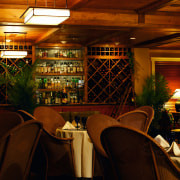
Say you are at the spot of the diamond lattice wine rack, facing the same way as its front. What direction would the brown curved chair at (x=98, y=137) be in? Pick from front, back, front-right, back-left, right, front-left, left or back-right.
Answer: front

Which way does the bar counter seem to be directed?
toward the camera

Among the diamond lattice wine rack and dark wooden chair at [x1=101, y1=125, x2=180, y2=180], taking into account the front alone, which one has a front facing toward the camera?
the diamond lattice wine rack

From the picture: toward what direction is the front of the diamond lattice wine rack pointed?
toward the camera

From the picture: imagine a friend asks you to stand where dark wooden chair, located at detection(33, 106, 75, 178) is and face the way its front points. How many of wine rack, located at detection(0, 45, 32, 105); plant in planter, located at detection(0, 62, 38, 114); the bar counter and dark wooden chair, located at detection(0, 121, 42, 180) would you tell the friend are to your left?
3

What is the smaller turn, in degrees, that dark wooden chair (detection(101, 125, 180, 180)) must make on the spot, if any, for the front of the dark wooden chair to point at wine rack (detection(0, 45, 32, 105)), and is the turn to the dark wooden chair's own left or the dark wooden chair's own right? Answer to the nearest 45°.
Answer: approximately 90° to the dark wooden chair's own left

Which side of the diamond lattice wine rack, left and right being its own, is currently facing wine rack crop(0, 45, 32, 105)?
right

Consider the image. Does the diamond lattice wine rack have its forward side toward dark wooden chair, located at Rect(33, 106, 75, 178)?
yes

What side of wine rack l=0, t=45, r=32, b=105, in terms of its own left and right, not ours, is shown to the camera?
front

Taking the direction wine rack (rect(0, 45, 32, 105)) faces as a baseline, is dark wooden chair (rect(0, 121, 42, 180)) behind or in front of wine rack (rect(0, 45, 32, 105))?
in front
